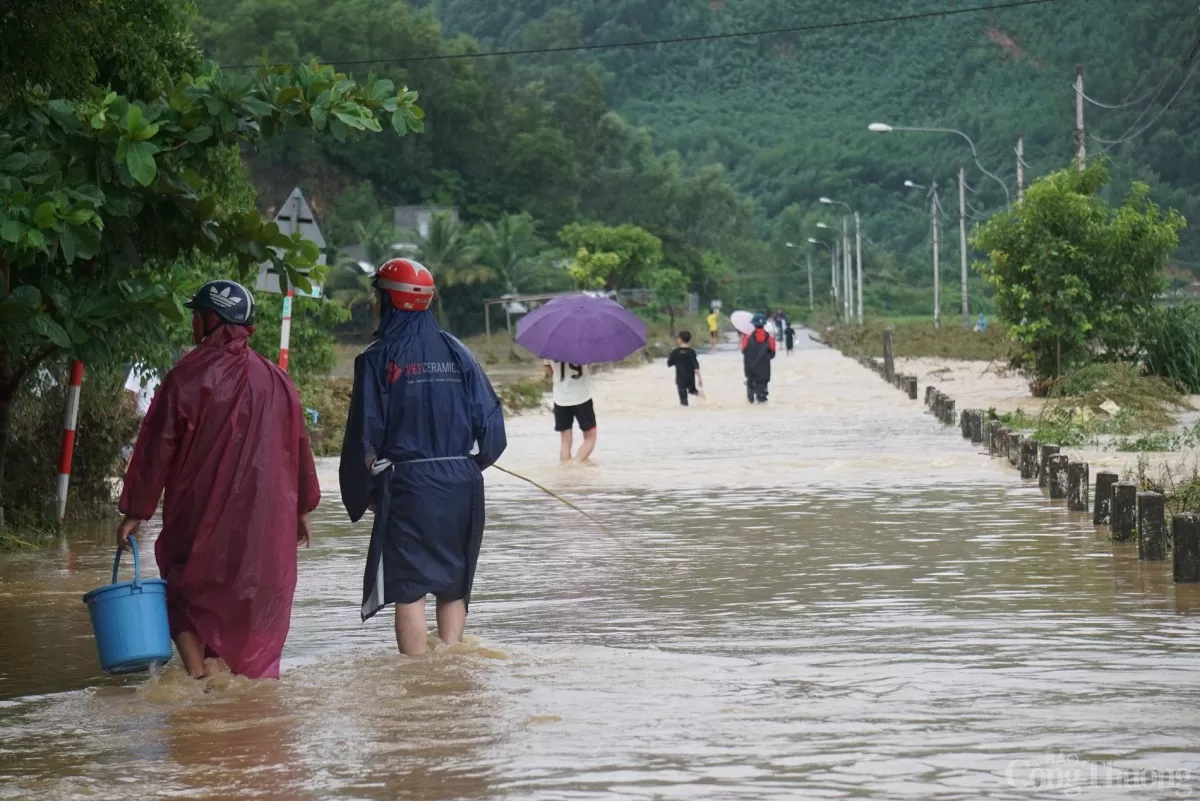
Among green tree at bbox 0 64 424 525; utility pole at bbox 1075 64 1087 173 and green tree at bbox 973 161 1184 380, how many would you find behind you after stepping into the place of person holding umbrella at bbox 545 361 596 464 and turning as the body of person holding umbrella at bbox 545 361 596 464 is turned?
1

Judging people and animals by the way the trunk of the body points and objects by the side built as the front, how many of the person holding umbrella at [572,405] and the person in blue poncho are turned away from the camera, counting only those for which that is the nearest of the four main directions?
2

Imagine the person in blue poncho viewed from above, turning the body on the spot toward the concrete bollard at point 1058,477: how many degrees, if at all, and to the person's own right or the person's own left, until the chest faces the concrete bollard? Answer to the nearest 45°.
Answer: approximately 45° to the person's own right

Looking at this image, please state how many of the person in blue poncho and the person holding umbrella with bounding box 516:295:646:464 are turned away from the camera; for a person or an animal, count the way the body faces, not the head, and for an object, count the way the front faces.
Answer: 2

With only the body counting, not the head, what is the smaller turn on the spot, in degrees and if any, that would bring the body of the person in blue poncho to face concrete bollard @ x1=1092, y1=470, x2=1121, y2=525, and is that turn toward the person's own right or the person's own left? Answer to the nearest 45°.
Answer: approximately 45° to the person's own right

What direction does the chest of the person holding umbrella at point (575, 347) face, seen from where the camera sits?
away from the camera

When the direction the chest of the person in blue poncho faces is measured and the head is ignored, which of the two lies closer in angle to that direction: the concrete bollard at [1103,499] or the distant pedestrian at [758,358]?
the distant pedestrian

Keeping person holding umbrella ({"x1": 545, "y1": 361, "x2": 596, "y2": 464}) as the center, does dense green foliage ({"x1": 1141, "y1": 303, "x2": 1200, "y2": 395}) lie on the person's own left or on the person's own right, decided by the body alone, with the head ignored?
on the person's own right

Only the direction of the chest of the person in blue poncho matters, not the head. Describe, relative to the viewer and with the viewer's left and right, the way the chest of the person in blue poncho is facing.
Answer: facing away from the viewer
